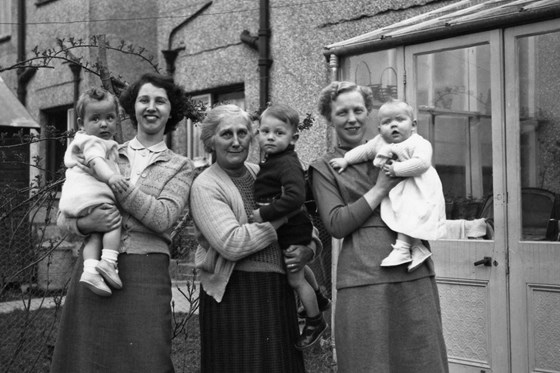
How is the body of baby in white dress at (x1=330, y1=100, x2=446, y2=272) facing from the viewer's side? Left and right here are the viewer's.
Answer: facing the viewer and to the left of the viewer

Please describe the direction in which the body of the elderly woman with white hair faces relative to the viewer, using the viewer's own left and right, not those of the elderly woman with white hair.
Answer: facing the viewer and to the right of the viewer

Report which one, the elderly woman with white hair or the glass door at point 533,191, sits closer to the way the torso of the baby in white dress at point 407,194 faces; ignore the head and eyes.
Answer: the elderly woman with white hair

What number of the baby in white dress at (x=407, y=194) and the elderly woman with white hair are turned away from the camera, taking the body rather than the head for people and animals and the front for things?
0

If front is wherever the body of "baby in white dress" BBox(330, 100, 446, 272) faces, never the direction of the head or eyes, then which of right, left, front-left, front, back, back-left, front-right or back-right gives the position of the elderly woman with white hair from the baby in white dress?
front-right

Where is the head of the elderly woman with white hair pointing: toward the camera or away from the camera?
toward the camera

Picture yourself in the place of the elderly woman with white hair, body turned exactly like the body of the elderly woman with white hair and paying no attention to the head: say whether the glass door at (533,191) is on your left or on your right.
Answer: on your left

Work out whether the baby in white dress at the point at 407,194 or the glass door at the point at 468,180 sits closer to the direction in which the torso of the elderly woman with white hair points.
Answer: the baby in white dress

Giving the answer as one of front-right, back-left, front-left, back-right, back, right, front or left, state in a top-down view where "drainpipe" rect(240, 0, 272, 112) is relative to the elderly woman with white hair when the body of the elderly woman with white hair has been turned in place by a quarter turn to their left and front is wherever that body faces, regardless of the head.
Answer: front-left

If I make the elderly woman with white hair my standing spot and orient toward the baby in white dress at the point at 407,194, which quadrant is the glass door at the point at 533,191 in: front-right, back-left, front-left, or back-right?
front-left

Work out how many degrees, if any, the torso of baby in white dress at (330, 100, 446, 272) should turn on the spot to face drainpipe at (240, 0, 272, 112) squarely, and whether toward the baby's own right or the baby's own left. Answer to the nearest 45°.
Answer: approximately 135° to the baby's own right

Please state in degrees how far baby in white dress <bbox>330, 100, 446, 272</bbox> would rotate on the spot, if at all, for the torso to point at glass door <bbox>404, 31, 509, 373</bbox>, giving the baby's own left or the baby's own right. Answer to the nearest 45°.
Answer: approximately 135° to the baby's own right

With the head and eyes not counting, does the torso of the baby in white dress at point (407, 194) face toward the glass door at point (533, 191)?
no
